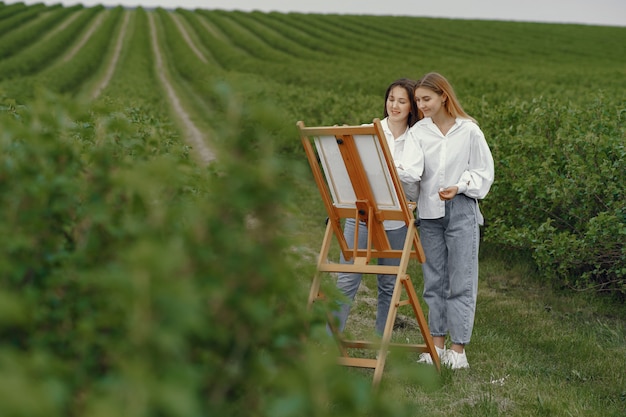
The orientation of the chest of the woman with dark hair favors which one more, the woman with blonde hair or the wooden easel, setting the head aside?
the wooden easel

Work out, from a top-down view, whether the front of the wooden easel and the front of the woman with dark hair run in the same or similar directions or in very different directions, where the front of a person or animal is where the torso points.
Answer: very different directions

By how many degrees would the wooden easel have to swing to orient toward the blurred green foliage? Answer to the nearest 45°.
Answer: approximately 135° to its right

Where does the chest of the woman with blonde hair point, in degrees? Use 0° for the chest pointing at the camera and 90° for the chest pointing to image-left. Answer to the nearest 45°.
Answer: approximately 45°

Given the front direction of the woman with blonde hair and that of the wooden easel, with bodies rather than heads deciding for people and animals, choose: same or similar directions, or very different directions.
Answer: very different directions

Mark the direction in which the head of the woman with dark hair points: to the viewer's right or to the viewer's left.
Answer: to the viewer's left

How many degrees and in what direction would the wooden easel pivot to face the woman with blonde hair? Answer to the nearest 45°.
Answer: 0° — it already faces them

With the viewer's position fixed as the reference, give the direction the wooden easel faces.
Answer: facing away from the viewer and to the right of the viewer

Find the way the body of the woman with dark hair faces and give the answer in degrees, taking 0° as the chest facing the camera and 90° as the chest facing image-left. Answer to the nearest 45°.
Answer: approximately 45°

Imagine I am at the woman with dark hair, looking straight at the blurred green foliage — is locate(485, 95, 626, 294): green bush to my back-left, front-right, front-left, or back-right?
back-left

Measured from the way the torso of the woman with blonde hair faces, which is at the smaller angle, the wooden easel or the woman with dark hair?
the wooden easel
